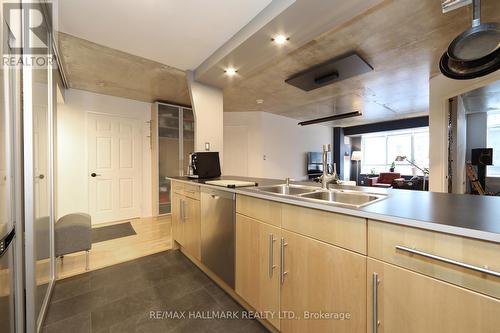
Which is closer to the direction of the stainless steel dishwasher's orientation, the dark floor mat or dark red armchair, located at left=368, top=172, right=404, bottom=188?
the dark floor mat

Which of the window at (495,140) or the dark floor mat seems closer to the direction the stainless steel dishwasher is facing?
the dark floor mat

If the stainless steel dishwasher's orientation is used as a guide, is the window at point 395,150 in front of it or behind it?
behind

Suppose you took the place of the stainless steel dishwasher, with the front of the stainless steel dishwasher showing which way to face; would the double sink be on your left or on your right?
on your left

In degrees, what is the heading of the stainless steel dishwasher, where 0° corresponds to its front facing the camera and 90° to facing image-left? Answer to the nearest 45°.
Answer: approximately 45°

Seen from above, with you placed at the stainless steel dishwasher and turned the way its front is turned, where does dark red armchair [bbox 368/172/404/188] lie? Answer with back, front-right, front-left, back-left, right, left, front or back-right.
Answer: back

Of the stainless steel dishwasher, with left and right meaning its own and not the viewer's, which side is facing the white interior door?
right

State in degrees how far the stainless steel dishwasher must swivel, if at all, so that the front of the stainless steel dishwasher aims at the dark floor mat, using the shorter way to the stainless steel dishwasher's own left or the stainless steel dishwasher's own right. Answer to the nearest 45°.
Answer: approximately 90° to the stainless steel dishwasher's own right
